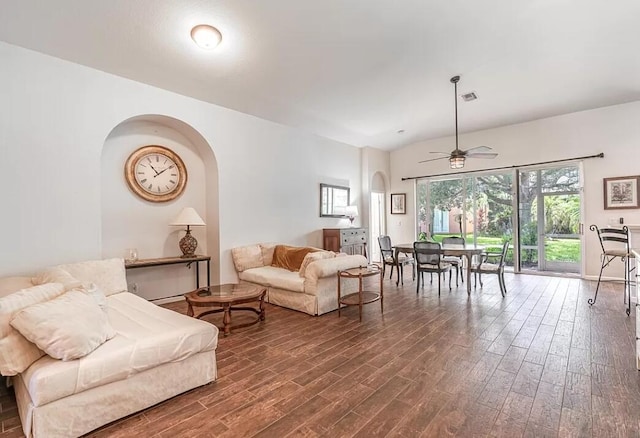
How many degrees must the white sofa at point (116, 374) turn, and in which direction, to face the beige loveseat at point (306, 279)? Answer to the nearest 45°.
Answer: approximately 90° to its left

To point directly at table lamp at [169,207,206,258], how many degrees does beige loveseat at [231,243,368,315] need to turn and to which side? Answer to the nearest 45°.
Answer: approximately 45° to its right

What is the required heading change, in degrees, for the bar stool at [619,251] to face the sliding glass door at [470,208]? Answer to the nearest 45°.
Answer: approximately 90° to its left

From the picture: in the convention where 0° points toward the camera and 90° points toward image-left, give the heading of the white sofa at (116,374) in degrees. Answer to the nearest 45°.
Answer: approximately 315°

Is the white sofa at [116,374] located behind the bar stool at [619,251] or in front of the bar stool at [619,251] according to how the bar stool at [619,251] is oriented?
behind

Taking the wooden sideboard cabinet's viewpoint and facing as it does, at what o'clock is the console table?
The console table is roughly at 3 o'clock from the wooden sideboard cabinet.

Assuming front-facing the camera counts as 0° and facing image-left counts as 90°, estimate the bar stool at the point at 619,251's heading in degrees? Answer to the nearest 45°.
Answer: approximately 225°

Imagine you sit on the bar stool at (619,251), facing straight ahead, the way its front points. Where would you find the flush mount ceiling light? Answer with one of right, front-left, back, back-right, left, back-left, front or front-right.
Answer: back

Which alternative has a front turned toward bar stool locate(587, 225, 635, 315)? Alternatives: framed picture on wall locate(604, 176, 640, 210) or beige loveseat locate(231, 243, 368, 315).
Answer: the framed picture on wall
